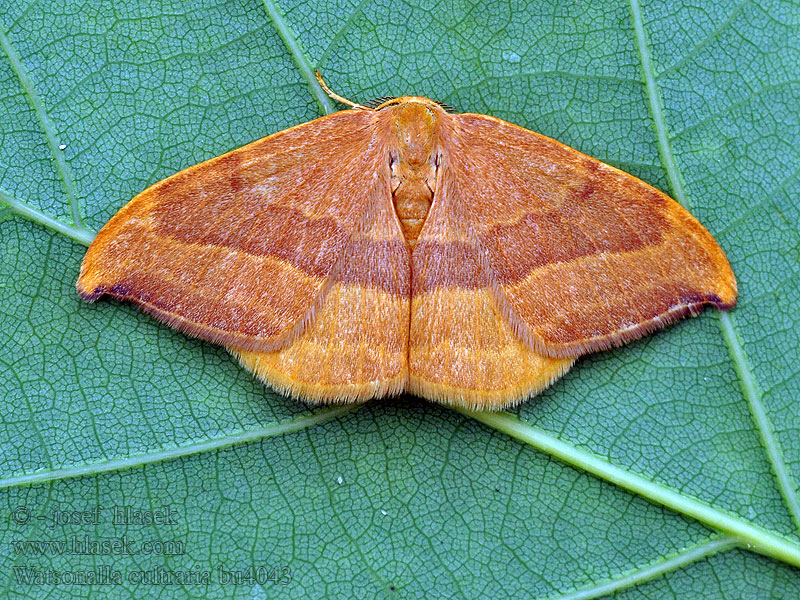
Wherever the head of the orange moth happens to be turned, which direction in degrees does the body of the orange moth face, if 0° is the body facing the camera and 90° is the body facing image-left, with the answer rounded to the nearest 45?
approximately 180°
